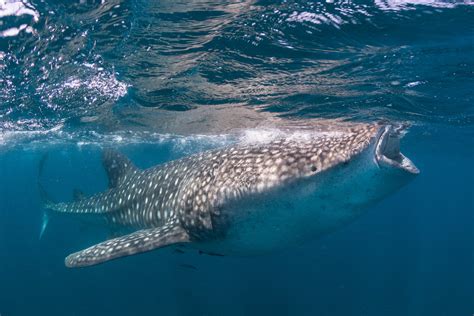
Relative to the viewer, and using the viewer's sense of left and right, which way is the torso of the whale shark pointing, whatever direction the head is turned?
facing the viewer and to the right of the viewer
